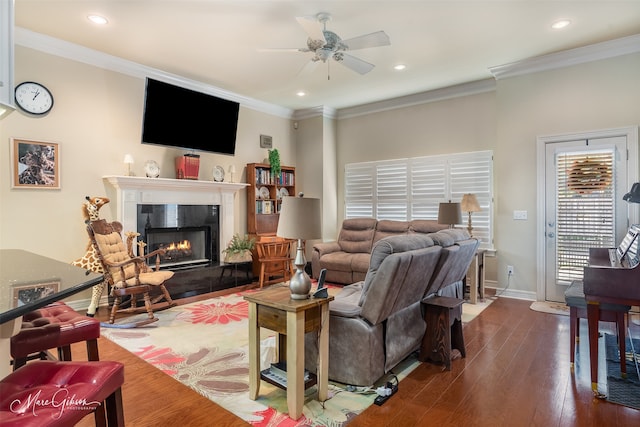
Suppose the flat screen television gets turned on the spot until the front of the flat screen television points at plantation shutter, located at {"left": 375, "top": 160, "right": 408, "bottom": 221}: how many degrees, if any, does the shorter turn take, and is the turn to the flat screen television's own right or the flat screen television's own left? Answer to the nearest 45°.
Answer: approximately 45° to the flat screen television's own left

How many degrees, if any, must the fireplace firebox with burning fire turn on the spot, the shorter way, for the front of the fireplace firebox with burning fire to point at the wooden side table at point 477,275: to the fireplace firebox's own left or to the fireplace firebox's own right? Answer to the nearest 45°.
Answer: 0° — it already faces it

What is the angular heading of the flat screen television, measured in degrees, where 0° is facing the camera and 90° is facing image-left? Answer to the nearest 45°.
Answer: approximately 315°

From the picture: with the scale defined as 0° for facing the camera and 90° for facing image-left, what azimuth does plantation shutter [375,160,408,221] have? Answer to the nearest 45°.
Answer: approximately 45°

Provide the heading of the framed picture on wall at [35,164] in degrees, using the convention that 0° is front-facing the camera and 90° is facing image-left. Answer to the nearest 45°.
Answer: approximately 315°

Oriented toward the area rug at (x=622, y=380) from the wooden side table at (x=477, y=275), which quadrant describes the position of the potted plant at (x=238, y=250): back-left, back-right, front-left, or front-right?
back-right

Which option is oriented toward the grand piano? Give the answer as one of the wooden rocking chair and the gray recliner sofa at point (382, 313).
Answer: the wooden rocking chair

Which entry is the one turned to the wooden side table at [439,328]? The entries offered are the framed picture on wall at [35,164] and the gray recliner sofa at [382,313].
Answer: the framed picture on wall

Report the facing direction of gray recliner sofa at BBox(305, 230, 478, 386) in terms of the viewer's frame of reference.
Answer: facing away from the viewer and to the left of the viewer
